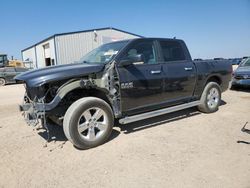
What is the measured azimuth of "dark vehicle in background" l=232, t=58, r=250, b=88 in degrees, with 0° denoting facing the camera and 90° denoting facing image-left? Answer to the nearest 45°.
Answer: approximately 0°

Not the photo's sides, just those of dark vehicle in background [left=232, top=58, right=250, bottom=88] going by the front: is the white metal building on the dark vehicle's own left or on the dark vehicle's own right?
on the dark vehicle's own right

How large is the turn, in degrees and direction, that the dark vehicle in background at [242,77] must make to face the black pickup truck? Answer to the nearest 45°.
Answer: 0° — it already faces it

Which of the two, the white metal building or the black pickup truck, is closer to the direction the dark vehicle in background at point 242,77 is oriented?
the black pickup truck

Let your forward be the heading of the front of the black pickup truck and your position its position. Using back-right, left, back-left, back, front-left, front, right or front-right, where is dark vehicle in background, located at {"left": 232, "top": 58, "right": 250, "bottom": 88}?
back

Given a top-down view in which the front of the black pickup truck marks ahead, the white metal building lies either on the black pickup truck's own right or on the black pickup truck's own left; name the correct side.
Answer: on the black pickup truck's own right

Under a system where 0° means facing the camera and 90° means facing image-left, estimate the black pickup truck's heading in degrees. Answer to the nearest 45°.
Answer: approximately 45°
